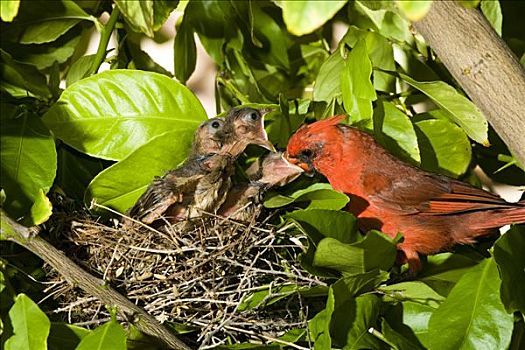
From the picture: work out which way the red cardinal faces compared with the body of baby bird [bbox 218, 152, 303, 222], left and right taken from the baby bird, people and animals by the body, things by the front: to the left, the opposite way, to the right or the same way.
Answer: the opposite way

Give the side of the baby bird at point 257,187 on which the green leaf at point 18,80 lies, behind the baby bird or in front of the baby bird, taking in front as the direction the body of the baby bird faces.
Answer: behind

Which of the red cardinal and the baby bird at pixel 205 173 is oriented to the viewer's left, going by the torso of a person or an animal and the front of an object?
the red cardinal

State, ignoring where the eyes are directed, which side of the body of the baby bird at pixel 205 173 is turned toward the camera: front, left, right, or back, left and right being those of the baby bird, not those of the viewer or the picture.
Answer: right

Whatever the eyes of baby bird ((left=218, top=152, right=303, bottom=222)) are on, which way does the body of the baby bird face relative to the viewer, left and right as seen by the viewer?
facing to the right of the viewer

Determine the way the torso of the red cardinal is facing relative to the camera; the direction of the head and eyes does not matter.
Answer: to the viewer's left

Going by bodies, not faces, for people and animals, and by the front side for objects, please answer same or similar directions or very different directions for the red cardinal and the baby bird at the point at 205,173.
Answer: very different directions
